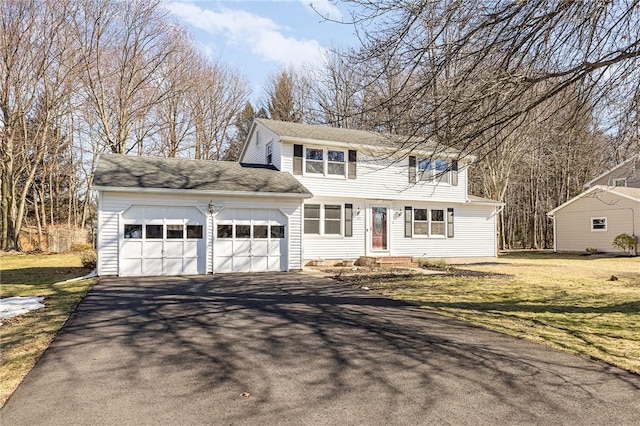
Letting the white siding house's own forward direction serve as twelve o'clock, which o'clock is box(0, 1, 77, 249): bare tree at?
The bare tree is roughly at 4 o'clock from the white siding house.

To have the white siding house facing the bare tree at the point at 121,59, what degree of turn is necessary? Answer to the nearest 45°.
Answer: approximately 135° to its right

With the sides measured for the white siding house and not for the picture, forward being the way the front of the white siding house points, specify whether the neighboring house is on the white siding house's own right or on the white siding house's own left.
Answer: on the white siding house's own left

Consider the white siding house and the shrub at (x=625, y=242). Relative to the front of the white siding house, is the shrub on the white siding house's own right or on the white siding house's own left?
on the white siding house's own left

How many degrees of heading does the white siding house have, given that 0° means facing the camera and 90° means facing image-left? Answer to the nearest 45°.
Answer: approximately 0°
